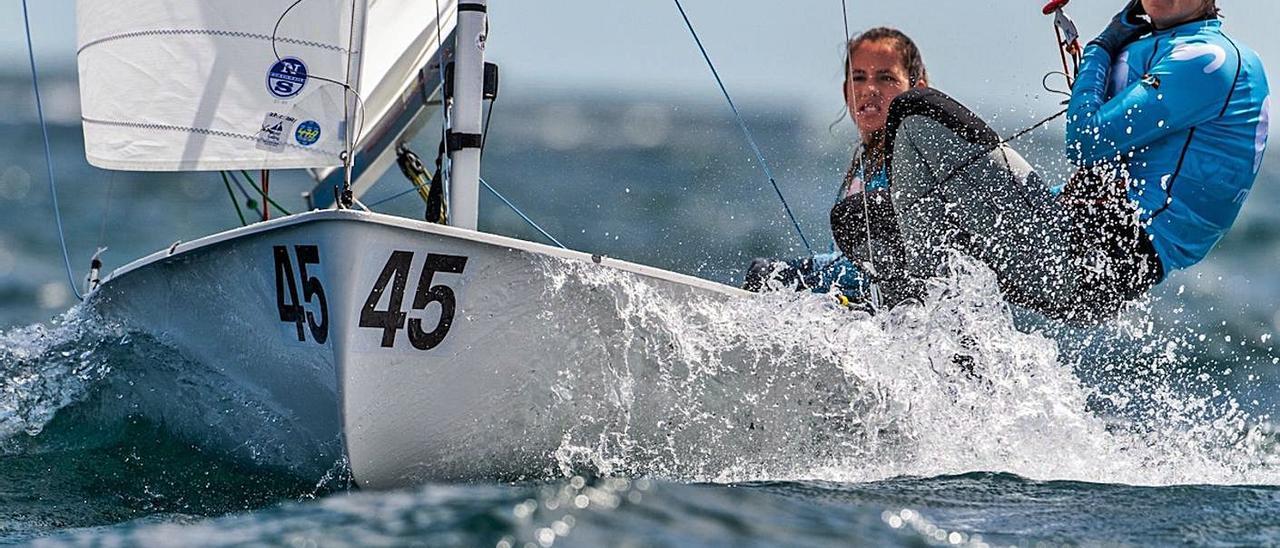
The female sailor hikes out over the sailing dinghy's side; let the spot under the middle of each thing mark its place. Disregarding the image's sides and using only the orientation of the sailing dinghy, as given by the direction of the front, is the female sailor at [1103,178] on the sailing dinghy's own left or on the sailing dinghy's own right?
on the sailing dinghy's own left

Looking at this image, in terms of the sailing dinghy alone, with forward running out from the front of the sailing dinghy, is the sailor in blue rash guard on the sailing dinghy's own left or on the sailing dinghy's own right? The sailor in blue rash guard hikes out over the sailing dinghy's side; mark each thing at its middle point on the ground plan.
on the sailing dinghy's own left

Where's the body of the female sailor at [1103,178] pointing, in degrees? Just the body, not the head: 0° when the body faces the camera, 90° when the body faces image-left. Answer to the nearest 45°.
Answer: approximately 90°

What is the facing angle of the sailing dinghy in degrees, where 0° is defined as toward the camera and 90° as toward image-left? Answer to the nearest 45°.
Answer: approximately 0°

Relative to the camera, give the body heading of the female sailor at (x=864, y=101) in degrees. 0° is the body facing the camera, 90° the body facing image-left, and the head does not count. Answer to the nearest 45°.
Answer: approximately 45°
